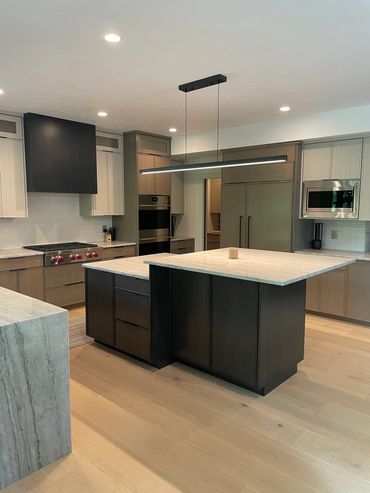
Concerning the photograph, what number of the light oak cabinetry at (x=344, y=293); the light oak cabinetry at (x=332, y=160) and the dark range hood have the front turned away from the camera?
0

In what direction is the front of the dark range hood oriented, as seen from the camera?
facing the viewer and to the right of the viewer

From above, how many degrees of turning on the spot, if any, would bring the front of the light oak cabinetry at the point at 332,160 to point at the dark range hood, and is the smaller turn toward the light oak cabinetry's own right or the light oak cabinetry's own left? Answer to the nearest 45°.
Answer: approximately 45° to the light oak cabinetry's own right

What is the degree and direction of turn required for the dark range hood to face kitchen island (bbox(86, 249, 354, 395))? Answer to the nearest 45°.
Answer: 0° — it already faces it

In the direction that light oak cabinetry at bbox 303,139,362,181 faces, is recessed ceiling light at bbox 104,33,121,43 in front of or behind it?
in front

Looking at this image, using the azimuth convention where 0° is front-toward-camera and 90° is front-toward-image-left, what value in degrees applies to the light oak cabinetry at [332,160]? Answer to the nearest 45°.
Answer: approximately 45°

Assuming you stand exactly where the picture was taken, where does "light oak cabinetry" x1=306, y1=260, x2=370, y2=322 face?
facing the viewer and to the left of the viewer

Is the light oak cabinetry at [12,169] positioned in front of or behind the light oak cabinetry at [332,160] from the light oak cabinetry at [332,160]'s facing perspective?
in front

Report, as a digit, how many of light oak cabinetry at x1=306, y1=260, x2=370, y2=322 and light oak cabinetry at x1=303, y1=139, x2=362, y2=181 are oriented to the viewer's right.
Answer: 0

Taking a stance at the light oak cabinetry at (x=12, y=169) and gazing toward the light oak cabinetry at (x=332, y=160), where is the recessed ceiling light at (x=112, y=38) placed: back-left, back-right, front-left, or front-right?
front-right

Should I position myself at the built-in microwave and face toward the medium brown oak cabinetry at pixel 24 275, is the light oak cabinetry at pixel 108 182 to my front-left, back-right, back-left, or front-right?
front-right

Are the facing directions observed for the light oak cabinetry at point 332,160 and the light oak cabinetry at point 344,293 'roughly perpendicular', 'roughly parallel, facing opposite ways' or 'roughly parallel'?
roughly parallel
